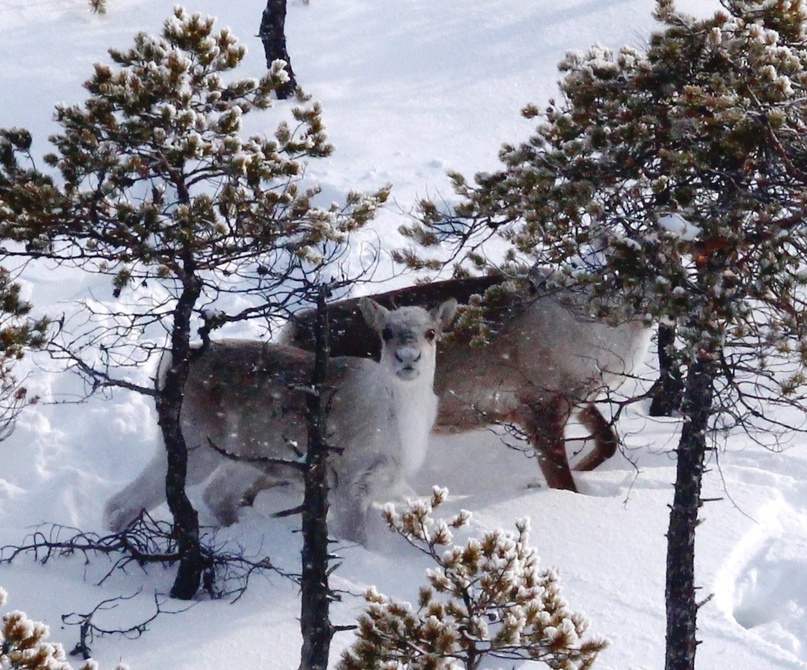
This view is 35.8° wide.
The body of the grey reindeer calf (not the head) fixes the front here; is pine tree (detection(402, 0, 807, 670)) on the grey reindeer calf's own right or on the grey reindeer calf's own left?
on the grey reindeer calf's own right

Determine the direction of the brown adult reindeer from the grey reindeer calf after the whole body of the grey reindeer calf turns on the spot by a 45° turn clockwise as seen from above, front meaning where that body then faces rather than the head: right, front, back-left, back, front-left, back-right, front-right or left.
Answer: left

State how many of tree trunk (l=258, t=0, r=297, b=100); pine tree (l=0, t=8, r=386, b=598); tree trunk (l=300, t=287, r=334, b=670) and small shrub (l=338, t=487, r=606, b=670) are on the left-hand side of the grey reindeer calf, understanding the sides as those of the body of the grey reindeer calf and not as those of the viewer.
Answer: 1

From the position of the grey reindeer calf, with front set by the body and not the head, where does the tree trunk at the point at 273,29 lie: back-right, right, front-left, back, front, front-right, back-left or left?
left

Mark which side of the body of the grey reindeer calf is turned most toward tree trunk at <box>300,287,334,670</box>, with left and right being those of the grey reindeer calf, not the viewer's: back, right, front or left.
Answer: right

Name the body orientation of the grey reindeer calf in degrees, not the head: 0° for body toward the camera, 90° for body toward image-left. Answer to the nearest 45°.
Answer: approximately 270°

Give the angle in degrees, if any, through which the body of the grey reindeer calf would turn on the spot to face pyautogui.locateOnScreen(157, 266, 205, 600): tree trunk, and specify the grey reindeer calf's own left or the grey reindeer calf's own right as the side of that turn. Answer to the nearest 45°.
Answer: approximately 135° to the grey reindeer calf's own right

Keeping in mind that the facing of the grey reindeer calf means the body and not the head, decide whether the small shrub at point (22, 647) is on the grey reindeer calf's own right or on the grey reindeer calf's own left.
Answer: on the grey reindeer calf's own right

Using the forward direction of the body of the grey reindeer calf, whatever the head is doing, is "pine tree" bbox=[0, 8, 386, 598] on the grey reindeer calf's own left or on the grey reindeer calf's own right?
on the grey reindeer calf's own right
